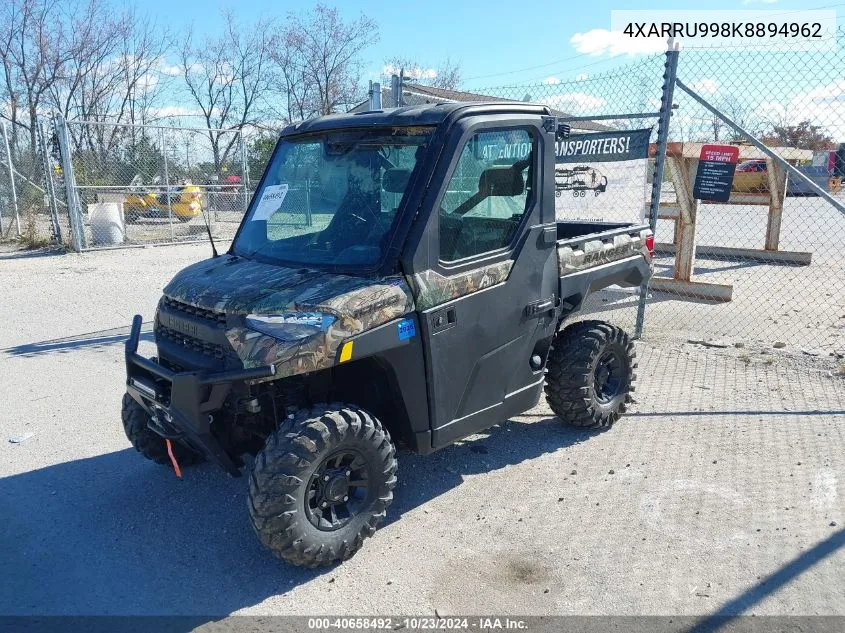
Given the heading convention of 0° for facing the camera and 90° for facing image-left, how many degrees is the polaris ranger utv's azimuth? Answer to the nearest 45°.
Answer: approximately 45°

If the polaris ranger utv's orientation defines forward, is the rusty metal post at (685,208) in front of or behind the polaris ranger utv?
behind
